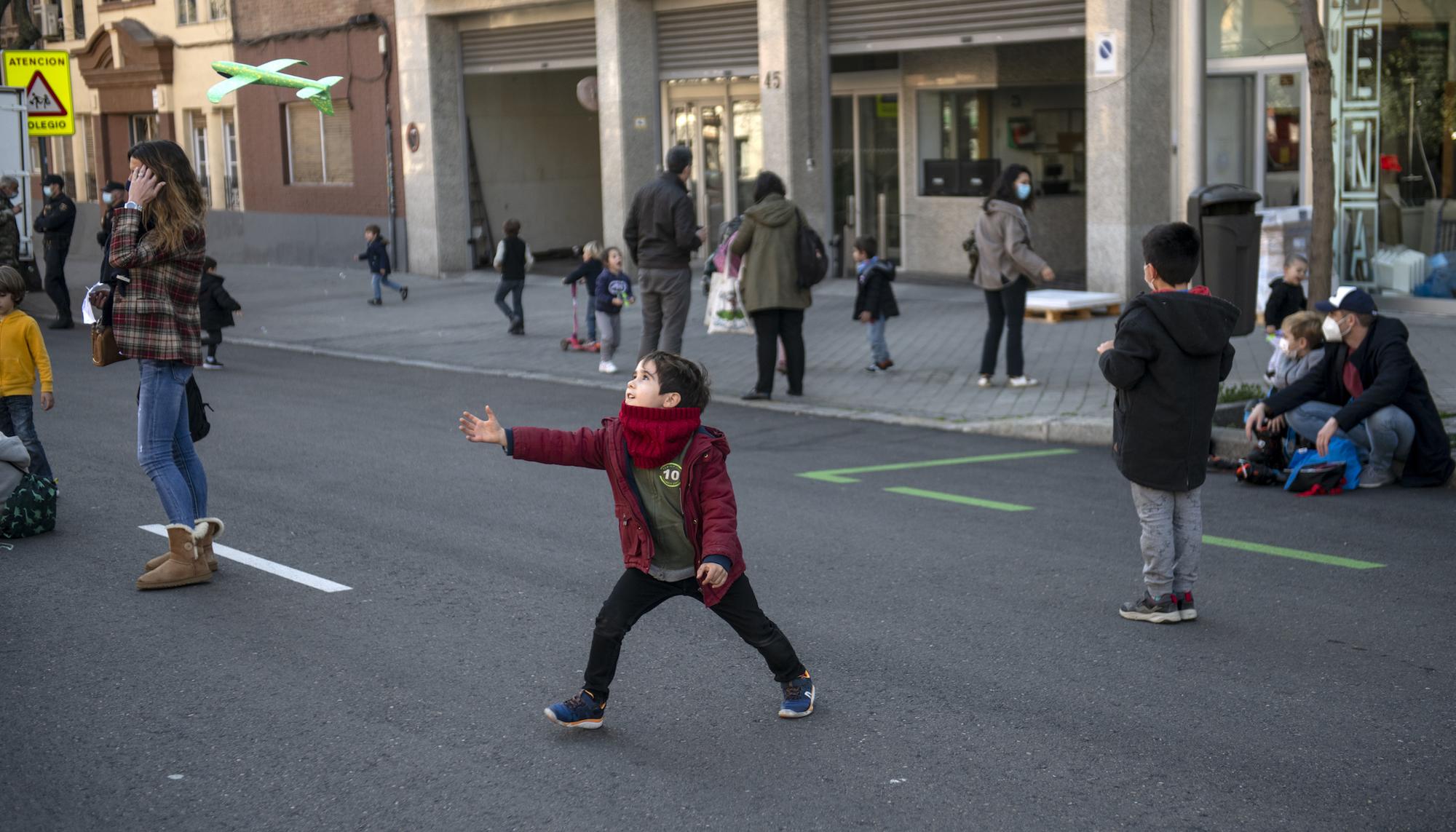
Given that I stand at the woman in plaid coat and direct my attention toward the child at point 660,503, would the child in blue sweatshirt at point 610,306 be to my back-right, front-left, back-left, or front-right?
back-left

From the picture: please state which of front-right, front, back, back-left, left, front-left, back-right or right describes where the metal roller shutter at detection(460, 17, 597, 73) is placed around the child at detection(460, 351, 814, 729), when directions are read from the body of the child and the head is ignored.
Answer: back-right

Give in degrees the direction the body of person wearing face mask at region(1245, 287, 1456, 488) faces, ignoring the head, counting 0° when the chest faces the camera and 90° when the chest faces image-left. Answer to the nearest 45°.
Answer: approximately 45°

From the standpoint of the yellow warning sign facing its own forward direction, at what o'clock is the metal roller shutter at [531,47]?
The metal roller shutter is roughly at 9 o'clock from the yellow warning sign.

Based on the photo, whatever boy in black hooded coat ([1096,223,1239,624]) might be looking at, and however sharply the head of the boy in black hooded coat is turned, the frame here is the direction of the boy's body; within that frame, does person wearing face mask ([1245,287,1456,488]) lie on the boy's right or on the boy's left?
on the boy's right

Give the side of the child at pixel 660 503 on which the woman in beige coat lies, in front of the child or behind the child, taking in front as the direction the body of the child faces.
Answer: behind

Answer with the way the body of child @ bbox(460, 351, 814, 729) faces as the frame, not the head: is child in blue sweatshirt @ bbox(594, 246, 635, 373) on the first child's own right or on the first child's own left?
on the first child's own right

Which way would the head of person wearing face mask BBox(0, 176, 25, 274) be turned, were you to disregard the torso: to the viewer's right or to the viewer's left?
to the viewer's right

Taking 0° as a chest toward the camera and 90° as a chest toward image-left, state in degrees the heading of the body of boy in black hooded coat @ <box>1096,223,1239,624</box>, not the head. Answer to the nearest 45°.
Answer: approximately 135°
